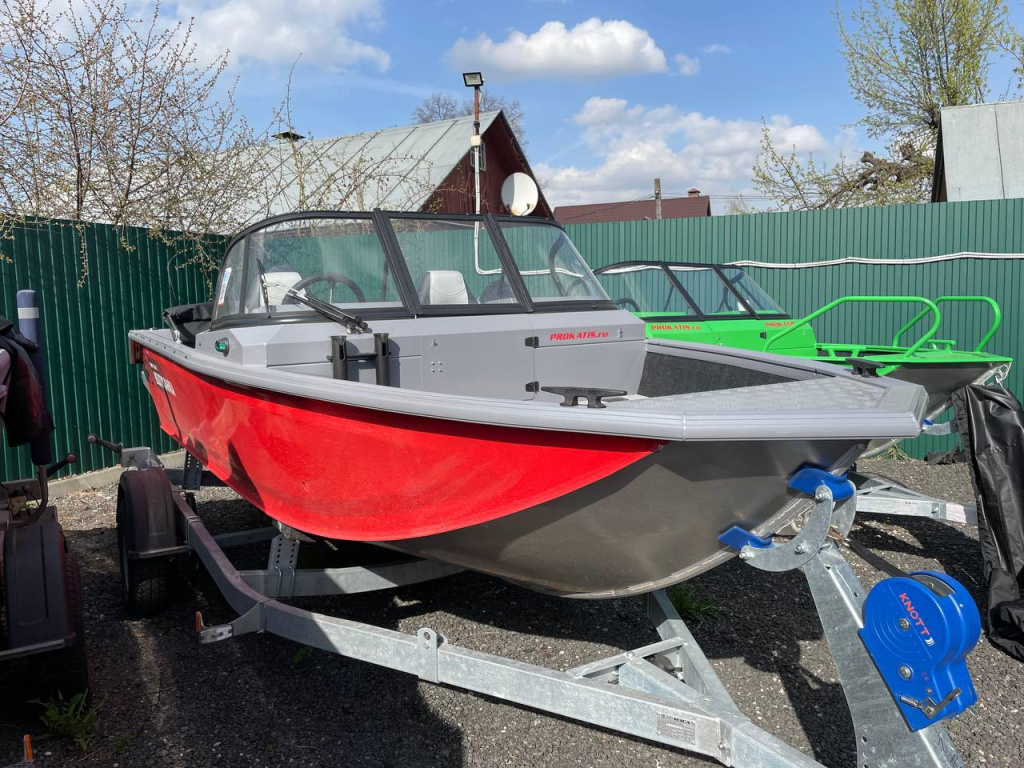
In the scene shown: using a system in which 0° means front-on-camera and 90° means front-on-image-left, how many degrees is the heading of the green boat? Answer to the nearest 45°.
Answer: approximately 315°

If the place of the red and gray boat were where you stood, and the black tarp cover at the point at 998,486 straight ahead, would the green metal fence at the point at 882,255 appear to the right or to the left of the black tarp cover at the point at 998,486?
left

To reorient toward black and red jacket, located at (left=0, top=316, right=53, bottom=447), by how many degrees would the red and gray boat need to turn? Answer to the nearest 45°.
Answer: approximately 135° to its right

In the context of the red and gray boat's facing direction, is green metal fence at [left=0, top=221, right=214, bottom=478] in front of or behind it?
behind

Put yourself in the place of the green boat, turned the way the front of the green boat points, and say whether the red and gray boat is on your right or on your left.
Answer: on your right

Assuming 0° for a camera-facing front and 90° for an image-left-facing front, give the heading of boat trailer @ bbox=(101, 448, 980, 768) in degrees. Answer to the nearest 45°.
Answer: approximately 315°

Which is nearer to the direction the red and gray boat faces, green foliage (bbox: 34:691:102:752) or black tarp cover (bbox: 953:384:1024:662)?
the black tarp cover
